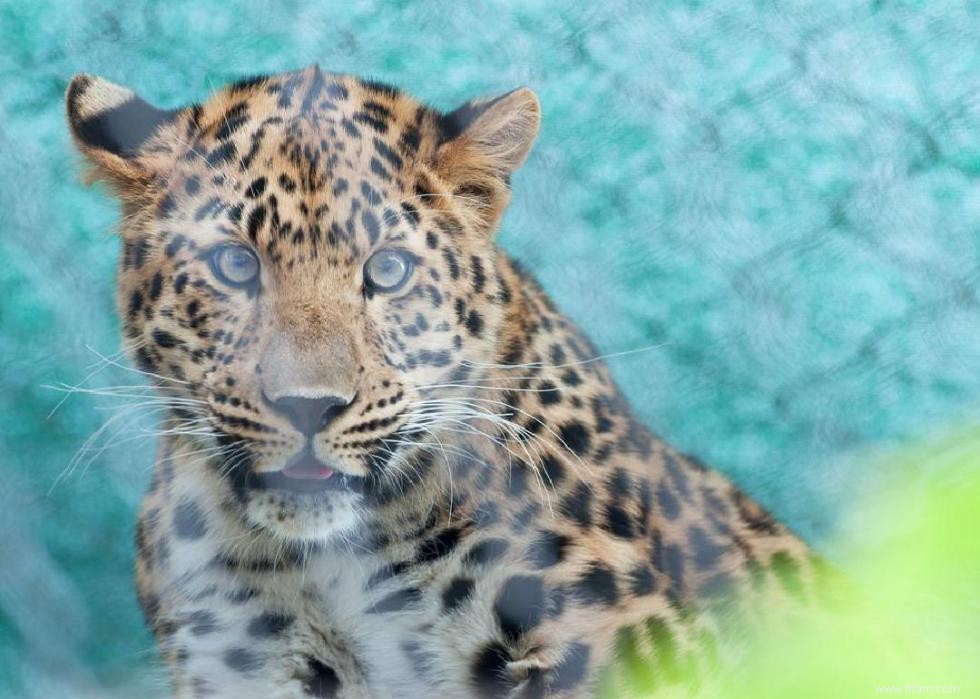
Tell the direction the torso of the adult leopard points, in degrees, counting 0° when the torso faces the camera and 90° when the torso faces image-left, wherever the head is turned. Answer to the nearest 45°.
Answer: approximately 45°
